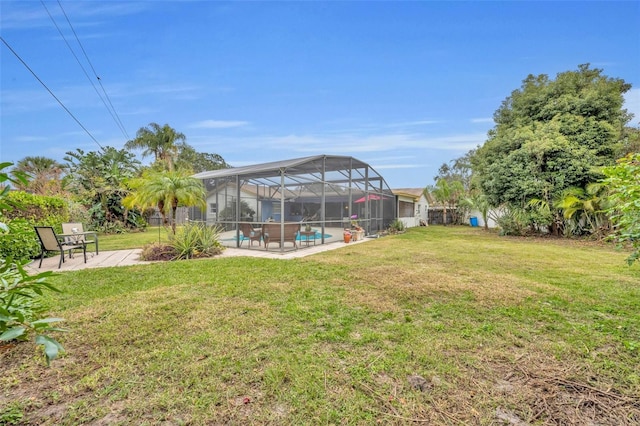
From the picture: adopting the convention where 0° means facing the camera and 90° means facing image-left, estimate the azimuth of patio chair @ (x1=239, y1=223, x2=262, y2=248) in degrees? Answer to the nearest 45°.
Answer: approximately 225°

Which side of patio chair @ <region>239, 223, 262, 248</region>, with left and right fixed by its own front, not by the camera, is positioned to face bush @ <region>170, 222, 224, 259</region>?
back

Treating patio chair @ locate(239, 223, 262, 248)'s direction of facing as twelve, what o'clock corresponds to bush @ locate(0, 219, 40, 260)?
The bush is roughly at 7 o'clock from the patio chair.
